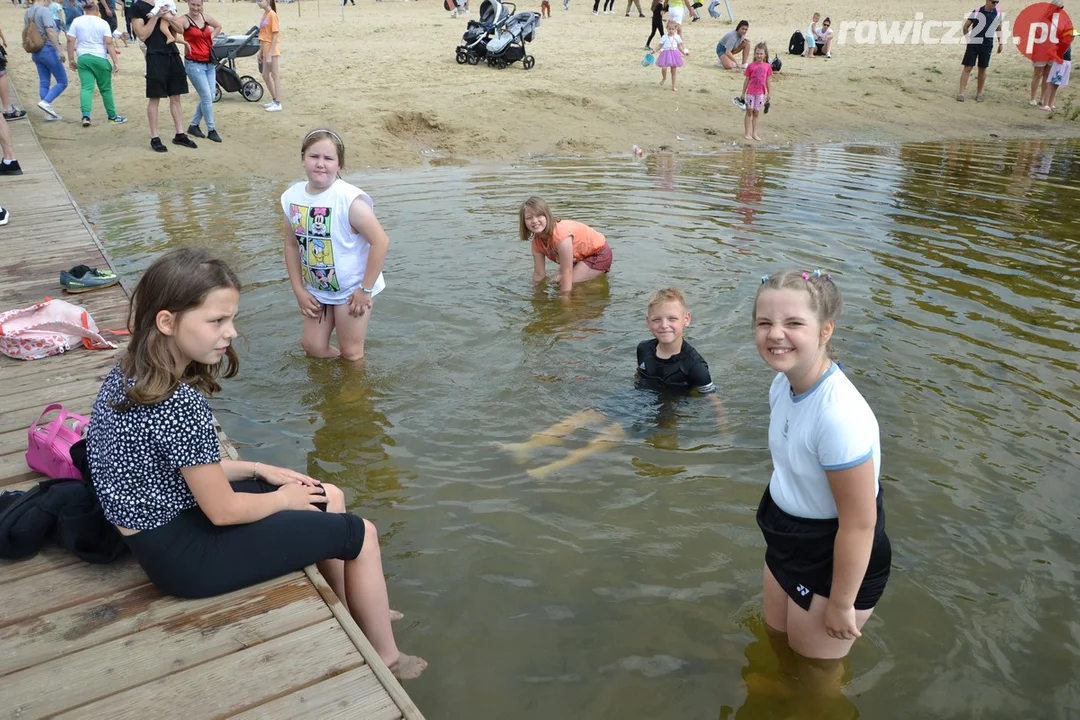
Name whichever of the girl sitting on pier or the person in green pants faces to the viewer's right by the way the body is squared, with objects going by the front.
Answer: the girl sitting on pier

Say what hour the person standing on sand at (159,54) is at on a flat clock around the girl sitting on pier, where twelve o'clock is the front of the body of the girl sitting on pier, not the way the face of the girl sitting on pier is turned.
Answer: The person standing on sand is roughly at 9 o'clock from the girl sitting on pier.

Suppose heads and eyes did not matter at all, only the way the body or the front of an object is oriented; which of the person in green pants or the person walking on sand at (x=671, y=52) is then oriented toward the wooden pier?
the person walking on sand

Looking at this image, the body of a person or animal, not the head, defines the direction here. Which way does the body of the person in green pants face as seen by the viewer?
away from the camera

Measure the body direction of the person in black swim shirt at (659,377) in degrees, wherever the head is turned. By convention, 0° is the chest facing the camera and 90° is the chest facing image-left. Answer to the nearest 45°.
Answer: approximately 45°

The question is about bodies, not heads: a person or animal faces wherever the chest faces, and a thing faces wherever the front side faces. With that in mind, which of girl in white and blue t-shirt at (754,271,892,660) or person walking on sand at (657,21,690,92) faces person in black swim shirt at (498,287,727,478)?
the person walking on sand

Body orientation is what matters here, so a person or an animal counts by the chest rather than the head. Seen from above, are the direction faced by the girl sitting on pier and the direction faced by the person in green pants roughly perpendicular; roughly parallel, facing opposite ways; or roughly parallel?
roughly perpendicular

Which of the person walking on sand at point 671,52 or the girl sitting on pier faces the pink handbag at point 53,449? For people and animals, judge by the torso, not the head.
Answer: the person walking on sand

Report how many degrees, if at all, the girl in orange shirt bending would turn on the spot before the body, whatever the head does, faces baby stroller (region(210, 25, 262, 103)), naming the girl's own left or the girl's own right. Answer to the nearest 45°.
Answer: approximately 90° to the girl's own right

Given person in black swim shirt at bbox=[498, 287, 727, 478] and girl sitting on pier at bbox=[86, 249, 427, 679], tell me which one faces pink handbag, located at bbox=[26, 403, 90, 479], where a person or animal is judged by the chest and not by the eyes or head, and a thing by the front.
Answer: the person in black swim shirt

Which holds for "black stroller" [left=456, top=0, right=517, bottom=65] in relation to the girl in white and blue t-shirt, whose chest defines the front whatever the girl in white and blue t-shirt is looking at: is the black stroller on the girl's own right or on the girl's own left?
on the girl's own right
